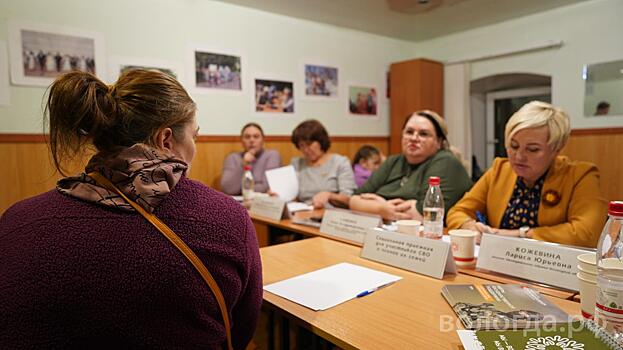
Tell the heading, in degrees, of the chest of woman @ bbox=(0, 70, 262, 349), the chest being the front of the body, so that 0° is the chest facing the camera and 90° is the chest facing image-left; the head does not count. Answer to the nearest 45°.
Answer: approximately 225°

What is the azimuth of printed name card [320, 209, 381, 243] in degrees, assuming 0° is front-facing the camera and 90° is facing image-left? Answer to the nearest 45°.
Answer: approximately 45°

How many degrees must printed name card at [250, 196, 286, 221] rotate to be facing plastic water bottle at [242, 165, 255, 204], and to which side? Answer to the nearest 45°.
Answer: approximately 135° to its right

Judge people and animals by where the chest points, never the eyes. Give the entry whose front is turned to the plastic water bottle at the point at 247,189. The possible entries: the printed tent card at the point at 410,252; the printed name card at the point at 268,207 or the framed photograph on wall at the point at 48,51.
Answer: the framed photograph on wall

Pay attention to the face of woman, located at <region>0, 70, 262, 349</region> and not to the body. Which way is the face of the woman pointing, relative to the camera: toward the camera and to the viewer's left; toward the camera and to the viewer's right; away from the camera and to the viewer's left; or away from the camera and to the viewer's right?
away from the camera and to the viewer's right

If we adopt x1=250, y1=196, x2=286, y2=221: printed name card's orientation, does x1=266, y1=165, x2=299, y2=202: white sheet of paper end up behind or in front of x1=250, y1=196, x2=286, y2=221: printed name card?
behind

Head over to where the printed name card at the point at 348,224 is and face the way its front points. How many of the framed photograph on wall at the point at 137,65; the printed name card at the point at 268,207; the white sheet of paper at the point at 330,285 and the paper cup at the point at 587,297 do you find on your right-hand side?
2

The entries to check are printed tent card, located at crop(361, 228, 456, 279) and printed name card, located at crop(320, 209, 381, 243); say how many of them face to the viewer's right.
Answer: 0
